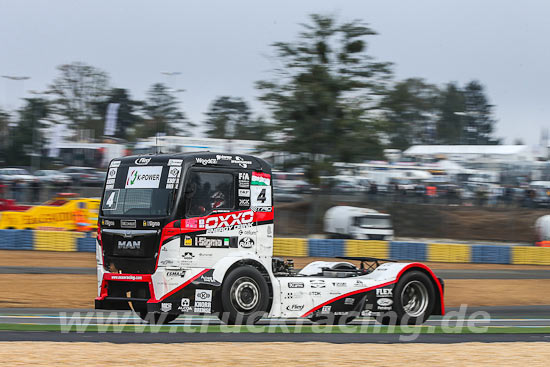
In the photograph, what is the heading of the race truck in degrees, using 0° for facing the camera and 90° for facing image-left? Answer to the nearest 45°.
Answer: approximately 45°

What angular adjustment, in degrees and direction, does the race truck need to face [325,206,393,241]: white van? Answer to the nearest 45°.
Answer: approximately 135° to its right

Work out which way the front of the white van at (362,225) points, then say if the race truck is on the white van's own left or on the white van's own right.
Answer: on the white van's own right

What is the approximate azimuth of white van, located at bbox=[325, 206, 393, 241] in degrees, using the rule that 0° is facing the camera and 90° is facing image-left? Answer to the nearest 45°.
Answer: approximately 315°
